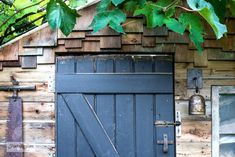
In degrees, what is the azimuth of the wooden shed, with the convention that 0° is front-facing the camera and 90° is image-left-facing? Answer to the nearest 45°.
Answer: approximately 0°

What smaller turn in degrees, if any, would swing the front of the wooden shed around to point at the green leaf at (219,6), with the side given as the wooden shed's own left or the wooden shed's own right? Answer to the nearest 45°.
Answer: approximately 45° to the wooden shed's own left

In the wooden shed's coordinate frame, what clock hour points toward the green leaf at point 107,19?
The green leaf is roughly at 12 o'clock from the wooden shed.
